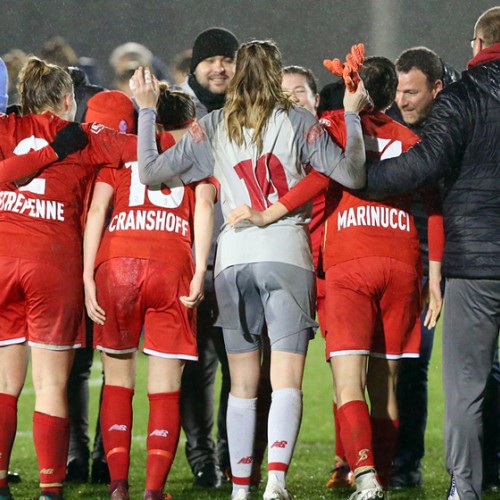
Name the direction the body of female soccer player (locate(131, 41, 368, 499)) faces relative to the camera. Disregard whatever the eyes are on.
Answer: away from the camera

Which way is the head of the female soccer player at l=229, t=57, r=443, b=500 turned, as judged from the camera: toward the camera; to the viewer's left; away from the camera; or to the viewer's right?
away from the camera

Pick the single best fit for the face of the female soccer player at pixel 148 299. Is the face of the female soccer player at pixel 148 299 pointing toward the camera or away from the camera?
away from the camera

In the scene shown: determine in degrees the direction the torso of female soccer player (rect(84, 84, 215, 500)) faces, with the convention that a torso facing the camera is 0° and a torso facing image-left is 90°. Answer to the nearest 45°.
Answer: approximately 180°

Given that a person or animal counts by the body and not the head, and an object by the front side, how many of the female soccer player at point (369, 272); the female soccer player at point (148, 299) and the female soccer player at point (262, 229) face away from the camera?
3

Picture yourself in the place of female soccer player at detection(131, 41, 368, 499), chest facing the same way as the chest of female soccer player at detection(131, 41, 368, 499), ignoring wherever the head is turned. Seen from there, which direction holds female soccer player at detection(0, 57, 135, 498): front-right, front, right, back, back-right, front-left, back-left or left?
left

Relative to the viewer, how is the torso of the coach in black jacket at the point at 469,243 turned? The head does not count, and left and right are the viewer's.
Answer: facing away from the viewer and to the left of the viewer

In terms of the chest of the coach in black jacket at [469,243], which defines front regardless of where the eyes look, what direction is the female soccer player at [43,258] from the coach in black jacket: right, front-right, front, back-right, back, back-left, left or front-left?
front-left

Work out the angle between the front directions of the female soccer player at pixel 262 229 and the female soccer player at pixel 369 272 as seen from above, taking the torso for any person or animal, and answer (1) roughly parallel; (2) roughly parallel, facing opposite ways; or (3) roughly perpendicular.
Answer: roughly parallel

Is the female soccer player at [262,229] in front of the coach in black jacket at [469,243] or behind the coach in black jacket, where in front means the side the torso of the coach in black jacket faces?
in front

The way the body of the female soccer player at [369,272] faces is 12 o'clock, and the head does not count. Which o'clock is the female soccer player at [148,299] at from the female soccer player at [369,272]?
the female soccer player at [148,299] is roughly at 9 o'clock from the female soccer player at [369,272].

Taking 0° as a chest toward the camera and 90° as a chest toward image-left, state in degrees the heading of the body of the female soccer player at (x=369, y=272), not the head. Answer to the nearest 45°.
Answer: approximately 180°

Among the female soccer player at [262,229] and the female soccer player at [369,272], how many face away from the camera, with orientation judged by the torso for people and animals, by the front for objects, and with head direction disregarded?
2

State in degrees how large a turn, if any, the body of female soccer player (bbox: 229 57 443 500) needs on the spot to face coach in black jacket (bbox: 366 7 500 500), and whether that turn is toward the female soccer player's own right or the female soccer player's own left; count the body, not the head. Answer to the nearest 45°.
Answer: approximately 135° to the female soccer player's own right

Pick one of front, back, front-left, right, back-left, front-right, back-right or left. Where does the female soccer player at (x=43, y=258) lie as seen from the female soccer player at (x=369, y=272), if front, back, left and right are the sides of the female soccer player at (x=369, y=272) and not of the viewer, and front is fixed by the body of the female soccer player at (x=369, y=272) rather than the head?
left

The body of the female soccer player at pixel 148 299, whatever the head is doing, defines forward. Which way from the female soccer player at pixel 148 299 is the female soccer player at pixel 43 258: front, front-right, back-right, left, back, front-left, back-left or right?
left
